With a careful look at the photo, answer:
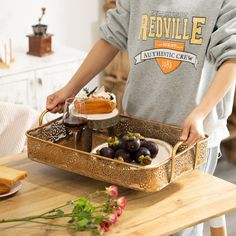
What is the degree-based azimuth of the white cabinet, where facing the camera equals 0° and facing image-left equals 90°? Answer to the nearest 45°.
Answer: approximately 315°

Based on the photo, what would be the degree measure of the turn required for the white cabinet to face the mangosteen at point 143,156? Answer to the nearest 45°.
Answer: approximately 45° to its right

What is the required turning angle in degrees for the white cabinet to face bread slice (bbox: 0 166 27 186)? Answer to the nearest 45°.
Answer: approximately 45° to its right

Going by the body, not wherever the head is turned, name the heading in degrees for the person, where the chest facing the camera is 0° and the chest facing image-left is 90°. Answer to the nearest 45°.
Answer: approximately 45°

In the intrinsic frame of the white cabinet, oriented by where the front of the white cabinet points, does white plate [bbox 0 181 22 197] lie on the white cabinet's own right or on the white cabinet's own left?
on the white cabinet's own right
